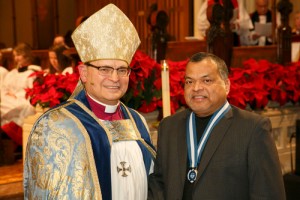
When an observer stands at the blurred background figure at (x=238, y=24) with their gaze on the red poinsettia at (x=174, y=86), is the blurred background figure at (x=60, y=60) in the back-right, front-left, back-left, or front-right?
front-right

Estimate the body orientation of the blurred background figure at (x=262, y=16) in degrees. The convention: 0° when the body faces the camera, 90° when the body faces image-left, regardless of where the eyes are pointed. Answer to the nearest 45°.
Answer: approximately 0°

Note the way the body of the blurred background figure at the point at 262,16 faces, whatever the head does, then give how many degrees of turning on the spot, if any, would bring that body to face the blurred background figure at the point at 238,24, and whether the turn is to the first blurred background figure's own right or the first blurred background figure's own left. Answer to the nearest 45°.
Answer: approximately 45° to the first blurred background figure's own right

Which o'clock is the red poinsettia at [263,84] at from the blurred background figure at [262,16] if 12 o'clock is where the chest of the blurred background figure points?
The red poinsettia is roughly at 12 o'clock from the blurred background figure.

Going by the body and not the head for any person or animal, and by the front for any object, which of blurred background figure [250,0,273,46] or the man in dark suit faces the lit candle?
the blurred background figure

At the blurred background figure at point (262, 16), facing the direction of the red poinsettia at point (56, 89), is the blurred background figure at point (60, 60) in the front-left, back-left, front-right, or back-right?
front-right

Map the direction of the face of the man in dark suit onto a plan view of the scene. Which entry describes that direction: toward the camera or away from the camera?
toward the camera

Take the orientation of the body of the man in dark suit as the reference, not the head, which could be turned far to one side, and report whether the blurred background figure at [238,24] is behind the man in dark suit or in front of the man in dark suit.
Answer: behind

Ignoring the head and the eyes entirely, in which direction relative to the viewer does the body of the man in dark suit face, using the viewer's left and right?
facing the viewer and to the left of the viewer

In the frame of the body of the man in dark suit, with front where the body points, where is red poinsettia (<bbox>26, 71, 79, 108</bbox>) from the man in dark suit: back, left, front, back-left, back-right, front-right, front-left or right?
right

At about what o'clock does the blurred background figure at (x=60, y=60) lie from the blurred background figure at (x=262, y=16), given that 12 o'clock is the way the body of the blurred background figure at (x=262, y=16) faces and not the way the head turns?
the blurred background figure at (x=60, y=60) is roughly at 2 o'clock from the blurred background figure at (x=262, y=16).

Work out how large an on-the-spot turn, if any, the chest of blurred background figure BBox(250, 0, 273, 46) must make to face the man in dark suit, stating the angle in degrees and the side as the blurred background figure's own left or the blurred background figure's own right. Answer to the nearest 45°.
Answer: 0° — they already face them

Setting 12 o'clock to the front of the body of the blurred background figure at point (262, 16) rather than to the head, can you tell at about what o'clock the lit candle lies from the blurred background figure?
The lit candle is roughly at 12 o'clock from the blurred background figure.

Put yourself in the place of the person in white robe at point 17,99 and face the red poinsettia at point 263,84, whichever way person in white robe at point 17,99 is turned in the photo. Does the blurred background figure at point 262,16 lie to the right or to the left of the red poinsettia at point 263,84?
left

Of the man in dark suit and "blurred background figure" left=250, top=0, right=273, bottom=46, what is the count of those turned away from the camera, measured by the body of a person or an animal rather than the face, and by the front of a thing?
0

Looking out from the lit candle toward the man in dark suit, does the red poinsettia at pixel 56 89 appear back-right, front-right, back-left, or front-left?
back-right
